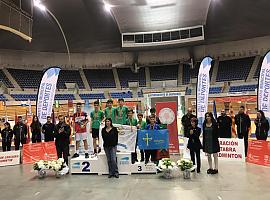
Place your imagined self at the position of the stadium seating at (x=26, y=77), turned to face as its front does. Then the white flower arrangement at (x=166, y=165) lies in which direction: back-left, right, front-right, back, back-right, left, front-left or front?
front

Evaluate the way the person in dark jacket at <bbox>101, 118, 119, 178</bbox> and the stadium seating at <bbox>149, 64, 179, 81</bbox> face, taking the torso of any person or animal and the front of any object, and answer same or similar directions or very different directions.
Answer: same or similar directions

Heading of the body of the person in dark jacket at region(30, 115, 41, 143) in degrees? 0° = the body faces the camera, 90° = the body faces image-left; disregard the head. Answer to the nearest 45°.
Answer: approximately 0°

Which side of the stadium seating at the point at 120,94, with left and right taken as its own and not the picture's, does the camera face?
front

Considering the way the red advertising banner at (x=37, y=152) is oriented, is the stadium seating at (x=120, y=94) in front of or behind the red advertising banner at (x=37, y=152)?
behind

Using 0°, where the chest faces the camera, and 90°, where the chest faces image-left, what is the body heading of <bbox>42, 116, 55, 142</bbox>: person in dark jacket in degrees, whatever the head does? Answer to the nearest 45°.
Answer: approximately 0°

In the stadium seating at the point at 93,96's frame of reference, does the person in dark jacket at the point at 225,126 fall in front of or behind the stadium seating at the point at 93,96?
in front

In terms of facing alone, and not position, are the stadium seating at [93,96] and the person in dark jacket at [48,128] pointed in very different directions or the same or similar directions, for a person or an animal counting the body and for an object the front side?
same or similar directions

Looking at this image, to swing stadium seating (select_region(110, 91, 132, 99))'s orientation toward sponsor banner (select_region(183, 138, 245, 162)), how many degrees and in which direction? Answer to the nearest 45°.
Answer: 0° — it already faces it

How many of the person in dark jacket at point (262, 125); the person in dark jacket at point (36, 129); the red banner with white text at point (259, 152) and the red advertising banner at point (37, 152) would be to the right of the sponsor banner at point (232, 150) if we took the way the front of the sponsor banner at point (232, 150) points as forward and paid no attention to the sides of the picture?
2

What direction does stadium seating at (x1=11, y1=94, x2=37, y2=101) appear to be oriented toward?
toward the camera

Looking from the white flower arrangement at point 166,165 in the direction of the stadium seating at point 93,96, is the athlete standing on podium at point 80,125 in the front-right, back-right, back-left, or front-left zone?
front-left

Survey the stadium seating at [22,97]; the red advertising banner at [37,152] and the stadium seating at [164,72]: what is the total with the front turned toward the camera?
3

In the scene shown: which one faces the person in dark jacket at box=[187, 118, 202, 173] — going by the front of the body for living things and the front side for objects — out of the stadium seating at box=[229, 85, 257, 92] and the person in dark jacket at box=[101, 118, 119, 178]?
the stadium seating

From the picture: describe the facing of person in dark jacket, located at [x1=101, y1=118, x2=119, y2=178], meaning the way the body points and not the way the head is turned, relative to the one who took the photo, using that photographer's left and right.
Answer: facing the viewer

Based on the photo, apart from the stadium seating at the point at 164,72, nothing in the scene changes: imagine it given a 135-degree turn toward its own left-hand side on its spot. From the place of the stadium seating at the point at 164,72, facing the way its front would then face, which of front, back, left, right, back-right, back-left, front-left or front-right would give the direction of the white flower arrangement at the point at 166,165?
back-right

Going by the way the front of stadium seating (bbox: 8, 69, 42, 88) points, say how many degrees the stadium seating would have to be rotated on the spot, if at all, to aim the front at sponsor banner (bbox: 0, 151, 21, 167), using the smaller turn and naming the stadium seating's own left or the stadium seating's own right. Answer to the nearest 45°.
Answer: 0° — it already faces it

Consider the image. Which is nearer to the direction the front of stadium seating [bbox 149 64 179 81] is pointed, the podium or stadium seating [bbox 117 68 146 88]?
the podium
